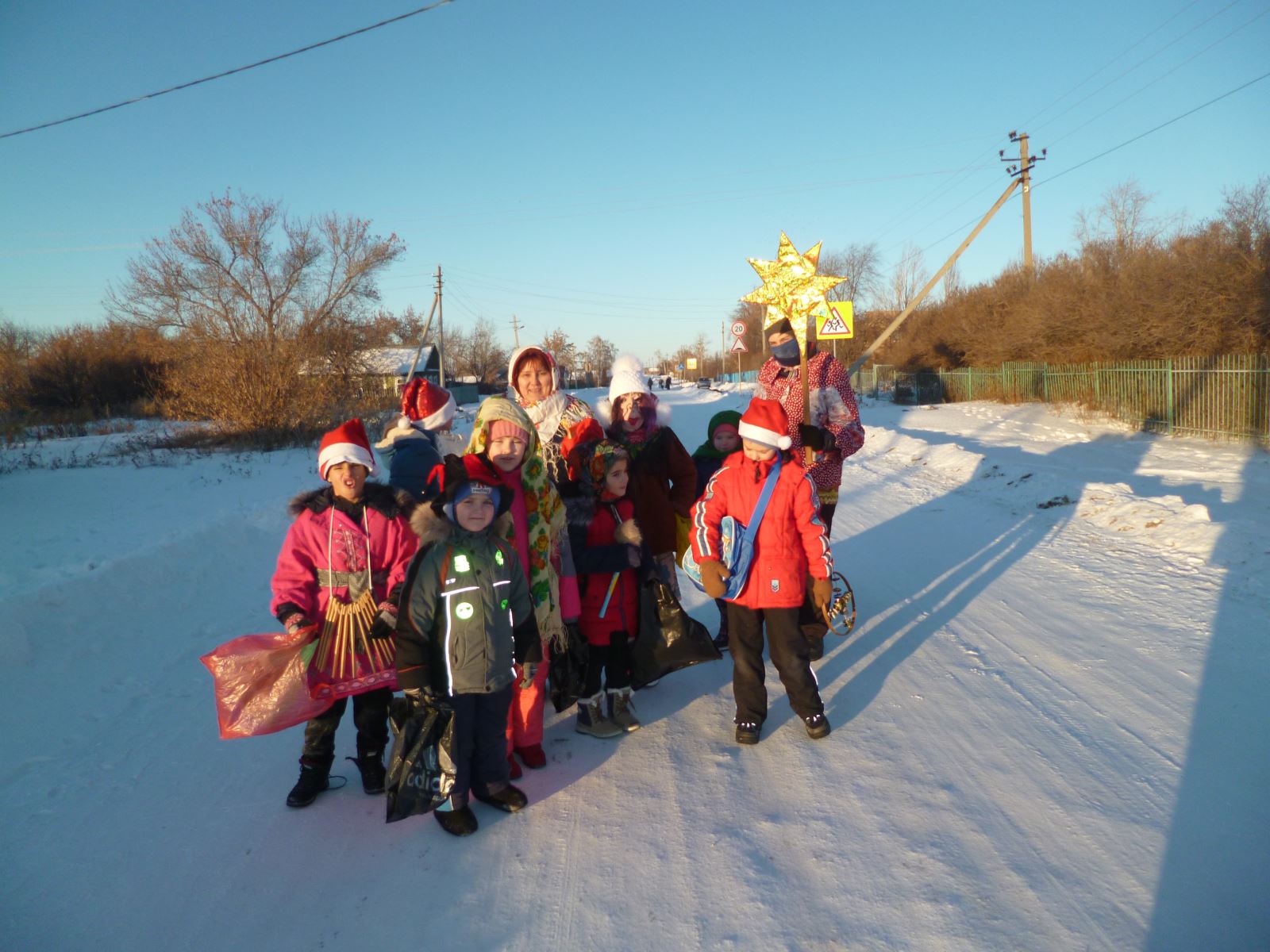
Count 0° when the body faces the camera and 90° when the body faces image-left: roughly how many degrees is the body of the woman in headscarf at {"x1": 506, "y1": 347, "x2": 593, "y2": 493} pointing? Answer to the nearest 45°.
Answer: approximately 0°

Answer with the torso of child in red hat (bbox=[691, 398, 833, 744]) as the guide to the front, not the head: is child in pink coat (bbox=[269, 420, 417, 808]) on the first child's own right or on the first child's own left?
on the first child's own right

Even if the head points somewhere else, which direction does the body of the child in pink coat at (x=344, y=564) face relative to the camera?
toward the camera

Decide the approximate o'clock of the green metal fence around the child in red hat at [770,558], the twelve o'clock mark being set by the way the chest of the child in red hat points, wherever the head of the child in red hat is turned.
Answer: The green metal fence is roughly at 7 o'clock from the child in red hat.

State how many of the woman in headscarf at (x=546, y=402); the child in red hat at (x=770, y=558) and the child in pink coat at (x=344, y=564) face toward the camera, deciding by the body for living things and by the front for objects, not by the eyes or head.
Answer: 3

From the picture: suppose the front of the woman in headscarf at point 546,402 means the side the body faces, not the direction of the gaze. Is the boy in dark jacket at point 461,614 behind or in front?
in front

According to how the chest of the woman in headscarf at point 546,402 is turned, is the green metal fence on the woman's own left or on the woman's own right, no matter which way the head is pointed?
on the woman's own left

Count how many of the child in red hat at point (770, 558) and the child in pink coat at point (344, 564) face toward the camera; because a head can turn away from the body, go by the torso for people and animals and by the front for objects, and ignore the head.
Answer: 2

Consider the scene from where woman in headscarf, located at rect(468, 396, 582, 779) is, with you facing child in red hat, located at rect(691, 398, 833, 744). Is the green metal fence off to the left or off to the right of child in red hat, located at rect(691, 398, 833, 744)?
left

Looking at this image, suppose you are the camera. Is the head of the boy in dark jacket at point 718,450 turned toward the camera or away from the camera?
toward the camera

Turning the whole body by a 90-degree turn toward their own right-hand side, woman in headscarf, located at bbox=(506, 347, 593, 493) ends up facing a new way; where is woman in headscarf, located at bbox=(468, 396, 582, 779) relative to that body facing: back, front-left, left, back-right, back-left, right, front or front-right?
left

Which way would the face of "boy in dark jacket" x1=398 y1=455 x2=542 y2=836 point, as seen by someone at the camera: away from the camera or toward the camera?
toward the camera

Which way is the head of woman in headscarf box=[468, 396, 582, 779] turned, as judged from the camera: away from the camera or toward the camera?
toward the camera
